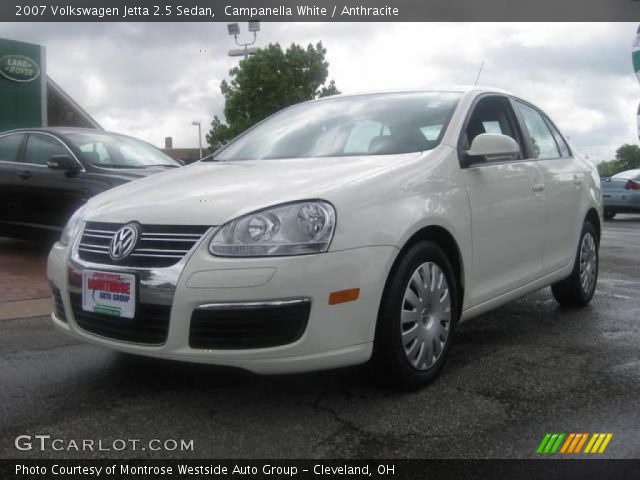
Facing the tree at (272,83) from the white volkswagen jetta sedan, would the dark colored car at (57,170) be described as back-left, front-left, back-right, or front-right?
front-left

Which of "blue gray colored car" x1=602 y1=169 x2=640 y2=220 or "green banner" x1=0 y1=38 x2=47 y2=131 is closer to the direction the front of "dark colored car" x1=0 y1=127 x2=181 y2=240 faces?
the blue gray colored car

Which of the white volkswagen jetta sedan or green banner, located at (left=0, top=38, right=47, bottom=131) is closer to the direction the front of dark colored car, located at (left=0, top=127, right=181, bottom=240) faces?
the white volkswagen jetta sedan

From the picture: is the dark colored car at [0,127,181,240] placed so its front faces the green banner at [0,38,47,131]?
no

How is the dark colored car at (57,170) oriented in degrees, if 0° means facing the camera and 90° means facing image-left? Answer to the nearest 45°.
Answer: approximately 315°

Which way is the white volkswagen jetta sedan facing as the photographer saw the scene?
facing the viewer and to the left of the viewer

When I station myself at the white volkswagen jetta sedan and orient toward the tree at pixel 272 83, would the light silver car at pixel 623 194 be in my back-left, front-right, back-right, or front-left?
front-right

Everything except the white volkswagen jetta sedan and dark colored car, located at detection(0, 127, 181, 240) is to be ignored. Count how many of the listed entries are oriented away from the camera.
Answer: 0

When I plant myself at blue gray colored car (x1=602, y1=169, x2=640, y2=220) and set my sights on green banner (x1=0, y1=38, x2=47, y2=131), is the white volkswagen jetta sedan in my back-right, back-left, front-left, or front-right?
front-left

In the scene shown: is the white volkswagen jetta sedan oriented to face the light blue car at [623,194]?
no

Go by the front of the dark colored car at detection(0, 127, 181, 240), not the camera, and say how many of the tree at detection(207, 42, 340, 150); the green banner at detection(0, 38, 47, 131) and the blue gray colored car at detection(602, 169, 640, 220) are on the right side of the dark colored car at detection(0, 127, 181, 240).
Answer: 0

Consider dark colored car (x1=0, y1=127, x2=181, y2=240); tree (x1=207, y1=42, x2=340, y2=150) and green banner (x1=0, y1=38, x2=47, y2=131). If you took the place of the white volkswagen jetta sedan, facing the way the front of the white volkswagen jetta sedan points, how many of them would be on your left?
0

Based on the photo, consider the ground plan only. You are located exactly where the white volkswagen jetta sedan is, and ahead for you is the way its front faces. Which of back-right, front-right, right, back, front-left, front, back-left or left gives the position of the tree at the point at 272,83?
back-right

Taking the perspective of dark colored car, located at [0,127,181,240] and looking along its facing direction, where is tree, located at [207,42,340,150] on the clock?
The tree is roughly at 8 o'clock from the dark colored car.

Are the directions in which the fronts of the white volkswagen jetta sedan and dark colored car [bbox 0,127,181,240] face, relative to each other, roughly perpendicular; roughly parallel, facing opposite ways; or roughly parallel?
roughly perpendicular

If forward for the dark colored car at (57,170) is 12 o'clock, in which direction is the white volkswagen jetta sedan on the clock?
The white volkswagen jetta sedan is roughly at 1 o'clock from the dark colored car.

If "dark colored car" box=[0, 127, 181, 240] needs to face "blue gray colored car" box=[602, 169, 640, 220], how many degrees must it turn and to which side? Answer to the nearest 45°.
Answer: approximately 90° to its left

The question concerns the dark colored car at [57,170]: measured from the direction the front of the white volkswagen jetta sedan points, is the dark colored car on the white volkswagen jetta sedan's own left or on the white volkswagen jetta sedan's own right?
on the white volkswagen jetta sedan's own right
